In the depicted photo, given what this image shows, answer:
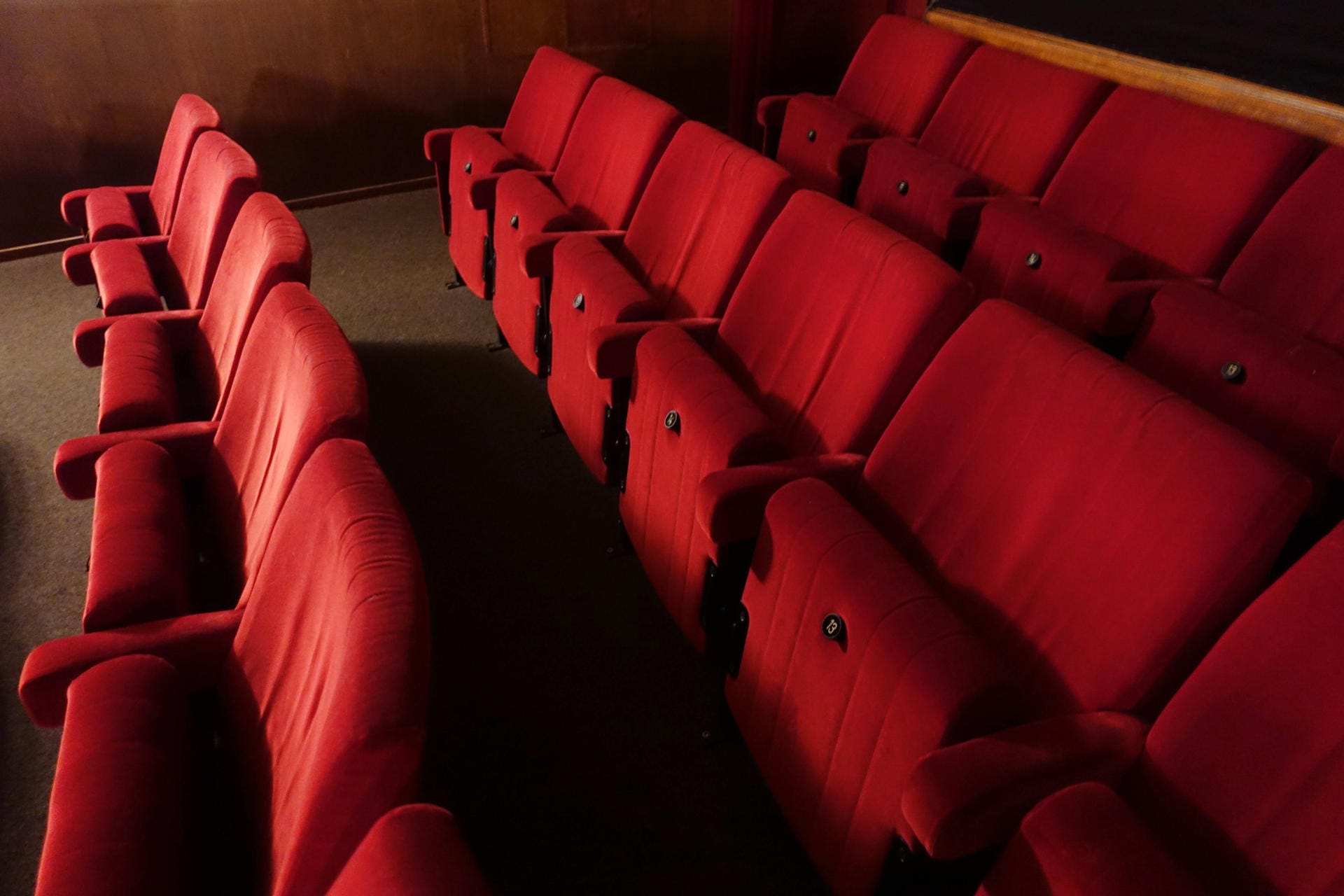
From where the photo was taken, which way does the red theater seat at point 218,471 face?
to the viewer's left

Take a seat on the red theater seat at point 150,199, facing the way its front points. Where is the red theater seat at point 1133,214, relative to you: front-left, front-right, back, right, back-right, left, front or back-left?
back-left

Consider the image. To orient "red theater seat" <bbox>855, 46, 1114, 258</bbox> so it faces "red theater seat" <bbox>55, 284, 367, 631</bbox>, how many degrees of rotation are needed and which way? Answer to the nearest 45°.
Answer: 0° — it already faces it

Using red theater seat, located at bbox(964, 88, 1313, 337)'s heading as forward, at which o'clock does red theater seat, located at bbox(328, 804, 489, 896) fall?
red theater seat, located at bbox(328, 804, 489, 896) is roughly at 11 o'clock from red theater seat, located at bbox(964, 88, 1313, 337).

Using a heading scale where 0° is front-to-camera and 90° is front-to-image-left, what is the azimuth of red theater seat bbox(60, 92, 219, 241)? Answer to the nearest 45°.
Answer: approximately 90°

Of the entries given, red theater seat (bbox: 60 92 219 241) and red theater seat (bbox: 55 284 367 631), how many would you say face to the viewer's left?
2

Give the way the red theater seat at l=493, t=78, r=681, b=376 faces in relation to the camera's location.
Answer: facing the viewer and to the left of the viewer

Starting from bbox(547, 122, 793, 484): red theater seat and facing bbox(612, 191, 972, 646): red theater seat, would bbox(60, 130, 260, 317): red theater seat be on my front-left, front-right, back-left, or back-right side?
back-right
